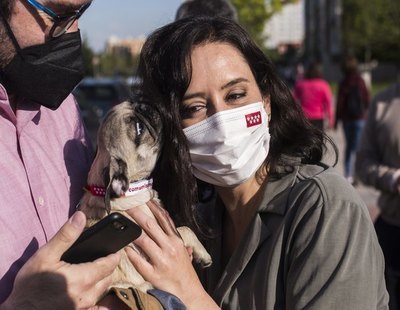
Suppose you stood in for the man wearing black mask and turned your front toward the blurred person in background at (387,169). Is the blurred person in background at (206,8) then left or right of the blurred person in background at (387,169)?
left

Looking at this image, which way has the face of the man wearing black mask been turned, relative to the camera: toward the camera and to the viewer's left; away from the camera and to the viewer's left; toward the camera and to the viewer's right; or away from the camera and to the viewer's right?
toward the camera and to the viewer's right

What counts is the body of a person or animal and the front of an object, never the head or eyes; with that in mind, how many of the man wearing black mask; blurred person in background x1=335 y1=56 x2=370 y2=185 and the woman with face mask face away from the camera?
1

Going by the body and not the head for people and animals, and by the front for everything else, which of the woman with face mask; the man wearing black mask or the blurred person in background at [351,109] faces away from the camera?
the blurred person in background

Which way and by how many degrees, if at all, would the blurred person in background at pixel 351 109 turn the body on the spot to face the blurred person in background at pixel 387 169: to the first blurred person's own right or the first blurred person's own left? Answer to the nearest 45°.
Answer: approximately 180°

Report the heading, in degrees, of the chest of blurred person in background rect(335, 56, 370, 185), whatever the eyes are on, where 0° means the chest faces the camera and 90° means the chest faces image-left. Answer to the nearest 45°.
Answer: approximately 180°

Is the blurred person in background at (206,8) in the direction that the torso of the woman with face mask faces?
no

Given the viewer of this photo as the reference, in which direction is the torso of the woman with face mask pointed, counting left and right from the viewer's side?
facing the viewer and to the left of the viewer

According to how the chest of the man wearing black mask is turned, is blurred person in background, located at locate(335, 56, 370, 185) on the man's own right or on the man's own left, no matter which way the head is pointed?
on the man's own left

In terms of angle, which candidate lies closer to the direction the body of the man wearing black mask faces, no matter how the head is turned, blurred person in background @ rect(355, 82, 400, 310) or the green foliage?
the blurred person in background

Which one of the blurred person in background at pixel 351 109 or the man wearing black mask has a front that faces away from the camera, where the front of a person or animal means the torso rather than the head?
the blurred person in background

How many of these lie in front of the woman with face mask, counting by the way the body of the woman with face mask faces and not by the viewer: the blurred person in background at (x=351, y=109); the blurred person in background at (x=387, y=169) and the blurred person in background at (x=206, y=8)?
0

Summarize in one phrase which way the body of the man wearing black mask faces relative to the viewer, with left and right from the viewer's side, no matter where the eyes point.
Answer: facing the viewer and to the right of the viewer

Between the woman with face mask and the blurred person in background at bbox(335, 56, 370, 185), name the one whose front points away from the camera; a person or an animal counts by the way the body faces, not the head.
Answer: the blurred person in background

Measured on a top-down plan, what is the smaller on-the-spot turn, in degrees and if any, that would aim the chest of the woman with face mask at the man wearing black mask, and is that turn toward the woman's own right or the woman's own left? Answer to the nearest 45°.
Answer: approximately 45° to the woman's own right

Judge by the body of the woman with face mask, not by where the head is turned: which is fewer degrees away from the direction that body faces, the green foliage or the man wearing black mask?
the man wearing black mask
